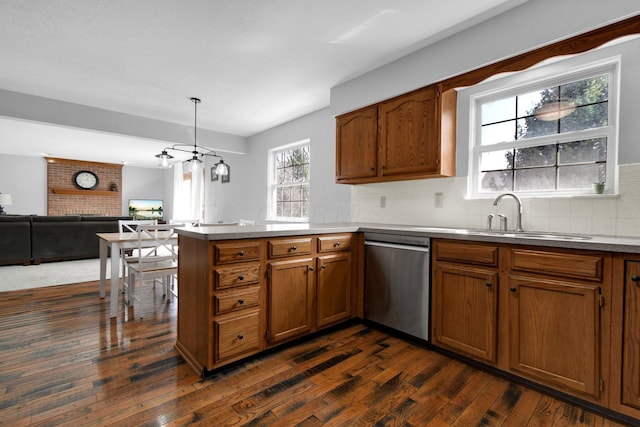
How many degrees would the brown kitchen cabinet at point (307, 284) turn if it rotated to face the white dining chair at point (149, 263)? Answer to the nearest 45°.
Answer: approximately 180°

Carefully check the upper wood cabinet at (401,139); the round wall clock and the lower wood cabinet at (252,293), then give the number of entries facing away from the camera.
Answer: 0

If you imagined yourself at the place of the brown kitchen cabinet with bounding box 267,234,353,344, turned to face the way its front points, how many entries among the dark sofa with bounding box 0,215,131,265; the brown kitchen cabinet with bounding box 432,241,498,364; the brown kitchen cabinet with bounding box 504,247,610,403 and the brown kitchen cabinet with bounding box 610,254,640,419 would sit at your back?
1

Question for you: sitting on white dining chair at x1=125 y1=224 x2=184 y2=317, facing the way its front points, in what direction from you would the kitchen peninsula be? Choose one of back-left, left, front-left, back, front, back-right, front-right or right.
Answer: back

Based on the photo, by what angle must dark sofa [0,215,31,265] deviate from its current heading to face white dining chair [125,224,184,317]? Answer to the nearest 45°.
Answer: approximately 180°

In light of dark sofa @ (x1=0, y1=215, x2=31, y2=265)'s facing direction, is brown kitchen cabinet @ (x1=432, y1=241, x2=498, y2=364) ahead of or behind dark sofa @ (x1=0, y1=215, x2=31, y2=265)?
behind

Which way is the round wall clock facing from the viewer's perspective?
toward the camera

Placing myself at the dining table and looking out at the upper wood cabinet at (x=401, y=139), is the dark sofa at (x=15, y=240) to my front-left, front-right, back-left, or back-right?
back-left

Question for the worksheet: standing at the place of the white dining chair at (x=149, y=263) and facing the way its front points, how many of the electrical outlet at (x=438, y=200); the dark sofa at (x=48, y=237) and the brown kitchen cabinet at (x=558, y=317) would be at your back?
2

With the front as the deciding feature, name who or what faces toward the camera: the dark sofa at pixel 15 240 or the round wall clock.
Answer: the round wall clock

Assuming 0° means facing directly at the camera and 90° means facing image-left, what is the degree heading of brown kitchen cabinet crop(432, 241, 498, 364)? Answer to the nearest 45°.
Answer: approximately 45°

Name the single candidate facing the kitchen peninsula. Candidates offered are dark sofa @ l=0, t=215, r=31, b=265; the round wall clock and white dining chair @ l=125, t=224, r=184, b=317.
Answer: the round wall clock

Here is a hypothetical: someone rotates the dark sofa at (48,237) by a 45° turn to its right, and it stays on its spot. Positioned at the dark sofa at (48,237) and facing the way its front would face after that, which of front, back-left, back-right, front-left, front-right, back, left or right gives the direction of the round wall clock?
front-left

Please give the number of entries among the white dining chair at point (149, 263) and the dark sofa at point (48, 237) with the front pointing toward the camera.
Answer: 0

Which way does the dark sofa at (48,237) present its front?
away from the camera

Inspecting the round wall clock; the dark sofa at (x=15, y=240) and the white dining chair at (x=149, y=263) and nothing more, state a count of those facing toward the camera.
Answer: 1

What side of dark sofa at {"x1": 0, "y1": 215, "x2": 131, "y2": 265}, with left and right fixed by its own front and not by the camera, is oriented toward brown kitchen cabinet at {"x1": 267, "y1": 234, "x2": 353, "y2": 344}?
back
